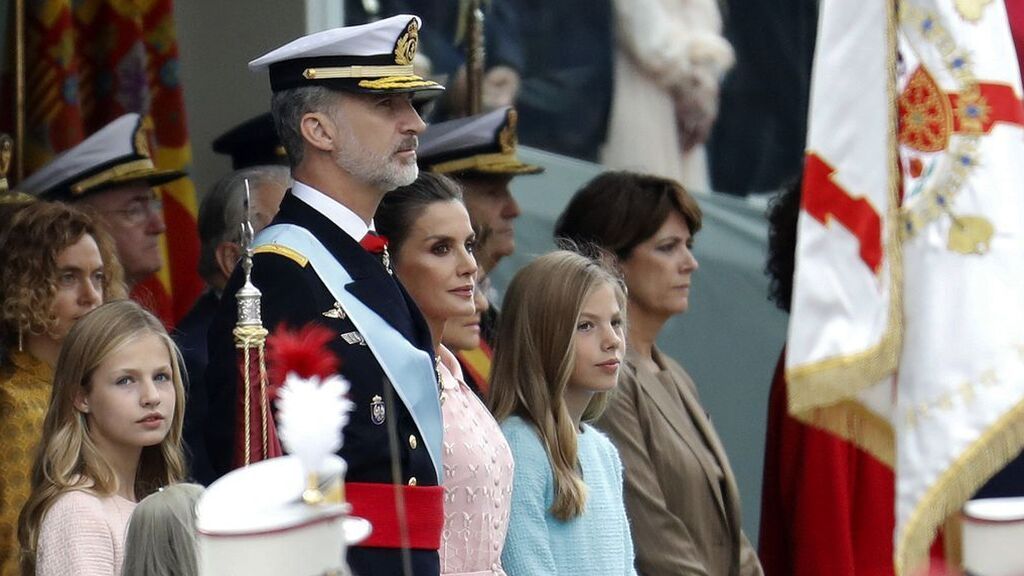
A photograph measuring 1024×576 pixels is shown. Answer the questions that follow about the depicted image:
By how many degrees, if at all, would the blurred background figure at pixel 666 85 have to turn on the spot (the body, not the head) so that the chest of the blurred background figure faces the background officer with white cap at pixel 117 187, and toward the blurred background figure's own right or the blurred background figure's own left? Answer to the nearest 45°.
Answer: approximately 90° to the blurred background figure's own right

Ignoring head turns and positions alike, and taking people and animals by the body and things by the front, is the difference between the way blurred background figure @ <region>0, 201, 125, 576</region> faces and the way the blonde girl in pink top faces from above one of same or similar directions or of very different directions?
same or similar directions

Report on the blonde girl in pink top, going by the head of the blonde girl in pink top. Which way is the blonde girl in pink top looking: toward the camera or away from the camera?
toward the camera

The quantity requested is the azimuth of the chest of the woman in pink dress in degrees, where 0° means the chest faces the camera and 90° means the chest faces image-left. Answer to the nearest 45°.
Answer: approximately 315°

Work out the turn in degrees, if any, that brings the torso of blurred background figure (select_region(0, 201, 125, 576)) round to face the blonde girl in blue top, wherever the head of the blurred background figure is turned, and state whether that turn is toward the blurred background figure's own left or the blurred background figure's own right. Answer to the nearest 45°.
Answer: approximately 45° to the blurred background figure's own left

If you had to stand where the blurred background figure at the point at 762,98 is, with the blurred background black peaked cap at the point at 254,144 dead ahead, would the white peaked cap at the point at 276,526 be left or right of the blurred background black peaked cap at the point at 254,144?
left

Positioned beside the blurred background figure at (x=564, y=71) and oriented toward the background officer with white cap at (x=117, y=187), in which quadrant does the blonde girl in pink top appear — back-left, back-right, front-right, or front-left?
front-left

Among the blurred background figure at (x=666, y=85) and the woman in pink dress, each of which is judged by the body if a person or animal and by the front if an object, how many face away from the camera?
0

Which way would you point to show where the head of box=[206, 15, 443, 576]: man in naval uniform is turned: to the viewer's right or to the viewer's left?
to the viewer's right

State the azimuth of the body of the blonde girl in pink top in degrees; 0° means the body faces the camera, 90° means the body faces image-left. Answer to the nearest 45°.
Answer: approximately 315°

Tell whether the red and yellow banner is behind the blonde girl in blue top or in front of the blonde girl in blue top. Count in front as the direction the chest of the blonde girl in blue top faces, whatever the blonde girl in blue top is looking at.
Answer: behind

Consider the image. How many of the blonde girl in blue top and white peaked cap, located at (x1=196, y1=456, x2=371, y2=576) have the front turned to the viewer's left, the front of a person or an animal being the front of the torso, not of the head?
0

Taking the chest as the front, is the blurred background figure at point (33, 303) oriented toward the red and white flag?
yes
